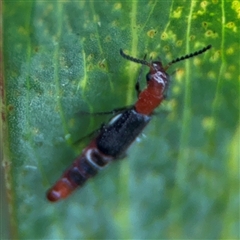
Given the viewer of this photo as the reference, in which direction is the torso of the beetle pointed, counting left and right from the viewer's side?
facing away from the viewer and to the right of the viewer
